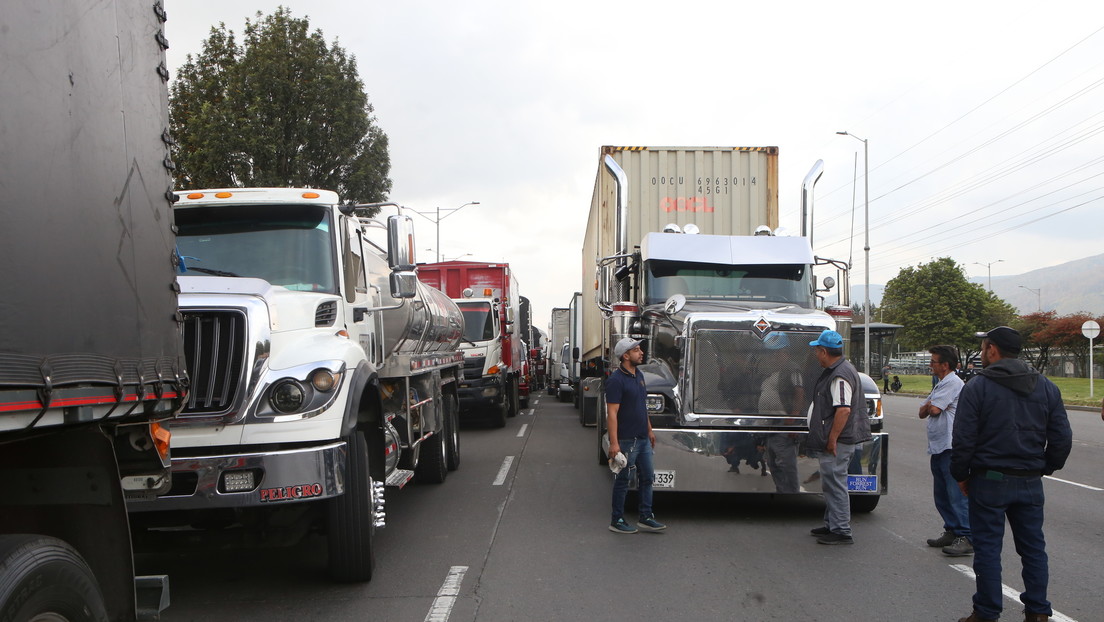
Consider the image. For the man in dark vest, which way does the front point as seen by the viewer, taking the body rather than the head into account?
to the viewer's left

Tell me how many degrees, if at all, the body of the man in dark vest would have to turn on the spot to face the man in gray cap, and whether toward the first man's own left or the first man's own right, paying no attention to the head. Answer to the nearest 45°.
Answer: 0° — they already face them

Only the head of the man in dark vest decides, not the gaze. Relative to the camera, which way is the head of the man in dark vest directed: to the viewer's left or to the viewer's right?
to the viewer's left

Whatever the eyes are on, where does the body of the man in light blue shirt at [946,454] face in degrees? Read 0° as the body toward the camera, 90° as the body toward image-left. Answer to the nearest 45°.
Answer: approximately 90°

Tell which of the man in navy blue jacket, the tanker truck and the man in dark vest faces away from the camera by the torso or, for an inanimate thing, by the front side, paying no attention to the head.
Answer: the man in navy blue jacket

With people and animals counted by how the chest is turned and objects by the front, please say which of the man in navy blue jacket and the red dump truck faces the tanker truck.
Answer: the red dump truck

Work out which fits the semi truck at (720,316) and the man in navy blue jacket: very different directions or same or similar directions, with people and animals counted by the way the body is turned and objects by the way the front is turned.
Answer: very different directions
